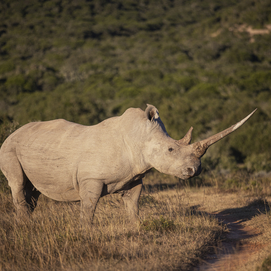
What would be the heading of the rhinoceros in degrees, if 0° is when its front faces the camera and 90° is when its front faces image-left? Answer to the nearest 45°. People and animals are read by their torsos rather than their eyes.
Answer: approximately 270°
